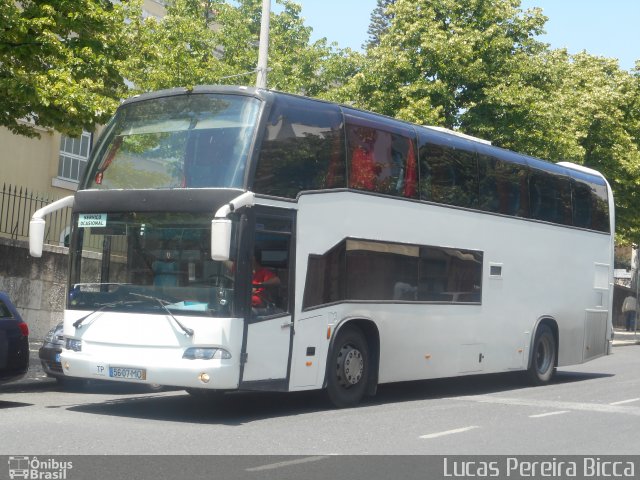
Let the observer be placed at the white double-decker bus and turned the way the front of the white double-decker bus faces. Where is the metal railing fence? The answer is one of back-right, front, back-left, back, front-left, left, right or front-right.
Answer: right

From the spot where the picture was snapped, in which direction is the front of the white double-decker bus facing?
facing the viewer and to the left of the viewer

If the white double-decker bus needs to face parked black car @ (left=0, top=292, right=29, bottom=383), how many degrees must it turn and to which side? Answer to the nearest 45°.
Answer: approximately 45° to its right

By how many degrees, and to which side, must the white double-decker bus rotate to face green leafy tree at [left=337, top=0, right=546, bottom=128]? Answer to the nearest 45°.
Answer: approximately 135° to its right

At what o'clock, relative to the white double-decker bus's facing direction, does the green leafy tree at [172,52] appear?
The green leafy tree is roughly at 4 o'clock from the white double-decker bus.

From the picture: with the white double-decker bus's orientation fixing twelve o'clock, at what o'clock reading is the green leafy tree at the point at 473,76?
The green leafy tree is roughly at 5 o'clock from the white double-decker bus.

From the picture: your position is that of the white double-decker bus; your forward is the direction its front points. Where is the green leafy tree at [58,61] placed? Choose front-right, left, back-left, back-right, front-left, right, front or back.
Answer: right

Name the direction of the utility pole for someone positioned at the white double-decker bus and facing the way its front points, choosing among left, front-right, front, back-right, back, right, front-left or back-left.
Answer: back-right

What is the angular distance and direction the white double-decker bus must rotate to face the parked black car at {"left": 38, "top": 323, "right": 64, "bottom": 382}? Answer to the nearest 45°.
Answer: approximately 90° to its right

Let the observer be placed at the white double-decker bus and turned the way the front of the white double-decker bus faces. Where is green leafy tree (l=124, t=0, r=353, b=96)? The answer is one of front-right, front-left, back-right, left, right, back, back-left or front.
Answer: back-right

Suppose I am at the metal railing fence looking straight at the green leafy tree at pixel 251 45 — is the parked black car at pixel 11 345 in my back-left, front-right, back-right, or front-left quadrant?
back-right

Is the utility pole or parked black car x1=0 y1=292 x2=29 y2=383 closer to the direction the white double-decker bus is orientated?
the parked black car
